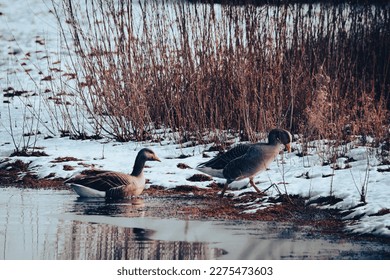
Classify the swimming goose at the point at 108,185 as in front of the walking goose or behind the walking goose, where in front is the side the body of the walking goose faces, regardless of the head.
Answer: behind

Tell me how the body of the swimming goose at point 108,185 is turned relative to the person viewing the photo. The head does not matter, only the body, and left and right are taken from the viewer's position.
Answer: facing to the right of the viewer

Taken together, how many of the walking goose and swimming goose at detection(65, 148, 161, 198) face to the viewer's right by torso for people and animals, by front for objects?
2

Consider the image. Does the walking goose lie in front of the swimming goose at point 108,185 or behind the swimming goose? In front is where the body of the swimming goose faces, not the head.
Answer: in front

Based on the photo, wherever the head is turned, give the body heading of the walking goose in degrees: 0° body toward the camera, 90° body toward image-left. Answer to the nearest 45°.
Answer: approximately 270°
